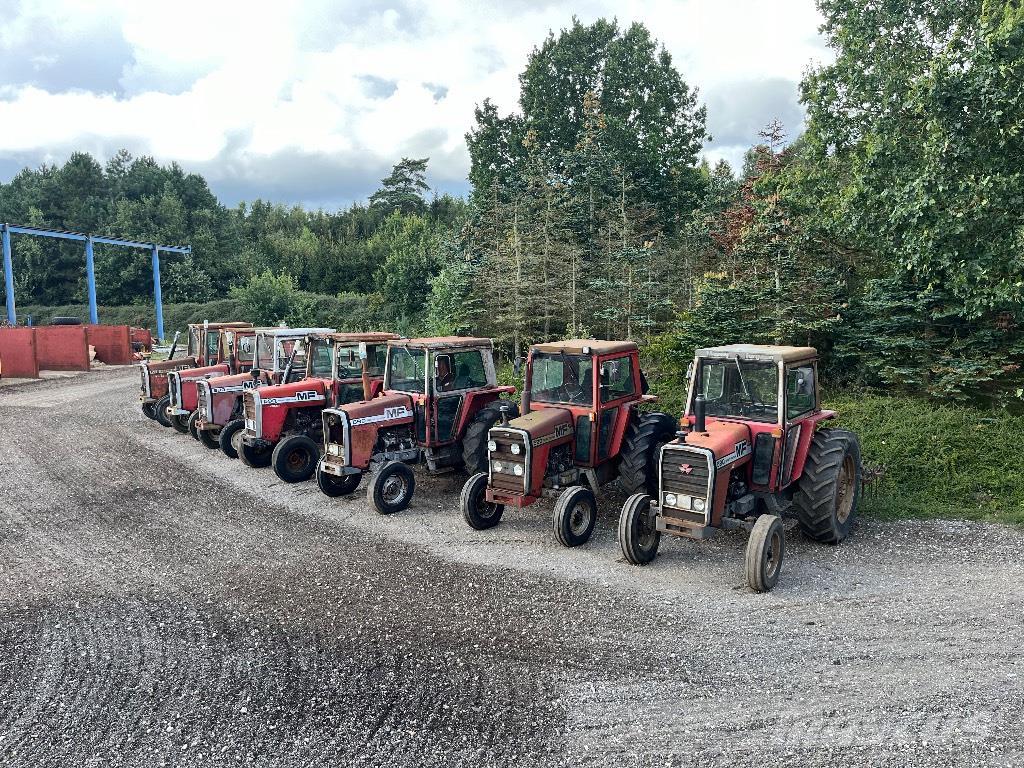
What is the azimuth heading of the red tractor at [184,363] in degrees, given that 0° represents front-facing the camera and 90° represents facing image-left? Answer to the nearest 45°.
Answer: approximately 45°

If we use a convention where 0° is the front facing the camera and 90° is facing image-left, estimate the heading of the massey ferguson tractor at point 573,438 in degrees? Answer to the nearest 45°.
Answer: approximately 45°

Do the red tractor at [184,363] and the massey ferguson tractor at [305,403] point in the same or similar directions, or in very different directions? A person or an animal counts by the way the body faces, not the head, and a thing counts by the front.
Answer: same or similar directions

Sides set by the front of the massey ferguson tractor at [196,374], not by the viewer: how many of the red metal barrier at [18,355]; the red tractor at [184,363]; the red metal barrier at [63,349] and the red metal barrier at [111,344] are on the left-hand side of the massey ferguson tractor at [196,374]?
0

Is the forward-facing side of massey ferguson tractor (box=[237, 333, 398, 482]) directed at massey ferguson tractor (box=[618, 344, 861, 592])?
no

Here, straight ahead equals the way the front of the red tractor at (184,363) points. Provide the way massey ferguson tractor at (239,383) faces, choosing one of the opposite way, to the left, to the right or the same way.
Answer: the same way

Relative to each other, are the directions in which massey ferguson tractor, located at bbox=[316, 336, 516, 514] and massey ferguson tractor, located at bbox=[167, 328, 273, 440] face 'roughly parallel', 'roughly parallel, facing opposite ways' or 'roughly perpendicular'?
roughly parallel

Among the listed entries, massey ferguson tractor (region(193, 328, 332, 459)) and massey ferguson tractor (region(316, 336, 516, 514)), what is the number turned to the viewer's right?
0

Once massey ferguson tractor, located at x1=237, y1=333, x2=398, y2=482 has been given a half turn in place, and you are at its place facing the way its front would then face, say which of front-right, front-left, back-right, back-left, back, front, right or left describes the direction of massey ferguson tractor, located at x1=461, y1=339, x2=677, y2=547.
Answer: right

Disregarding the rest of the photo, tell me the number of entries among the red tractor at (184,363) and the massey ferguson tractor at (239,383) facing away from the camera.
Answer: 0

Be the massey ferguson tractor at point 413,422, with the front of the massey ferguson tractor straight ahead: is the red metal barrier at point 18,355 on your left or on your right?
on your right

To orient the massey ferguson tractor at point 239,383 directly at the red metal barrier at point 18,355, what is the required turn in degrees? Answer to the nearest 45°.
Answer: approximately 90° to its right

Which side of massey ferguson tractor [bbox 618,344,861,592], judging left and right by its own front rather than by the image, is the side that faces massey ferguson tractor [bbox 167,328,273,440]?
right

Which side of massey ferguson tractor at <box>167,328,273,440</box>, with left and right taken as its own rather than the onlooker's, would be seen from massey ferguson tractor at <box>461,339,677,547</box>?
left

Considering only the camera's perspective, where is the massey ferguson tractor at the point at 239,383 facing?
facing the viewer and to the left of the viewer

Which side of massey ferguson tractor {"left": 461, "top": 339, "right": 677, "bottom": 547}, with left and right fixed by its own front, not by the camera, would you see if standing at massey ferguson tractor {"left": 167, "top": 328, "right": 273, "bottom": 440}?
right
